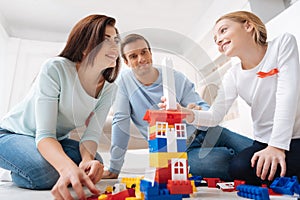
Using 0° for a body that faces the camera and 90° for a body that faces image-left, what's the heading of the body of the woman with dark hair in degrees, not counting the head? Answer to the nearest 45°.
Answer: approximately 315°
